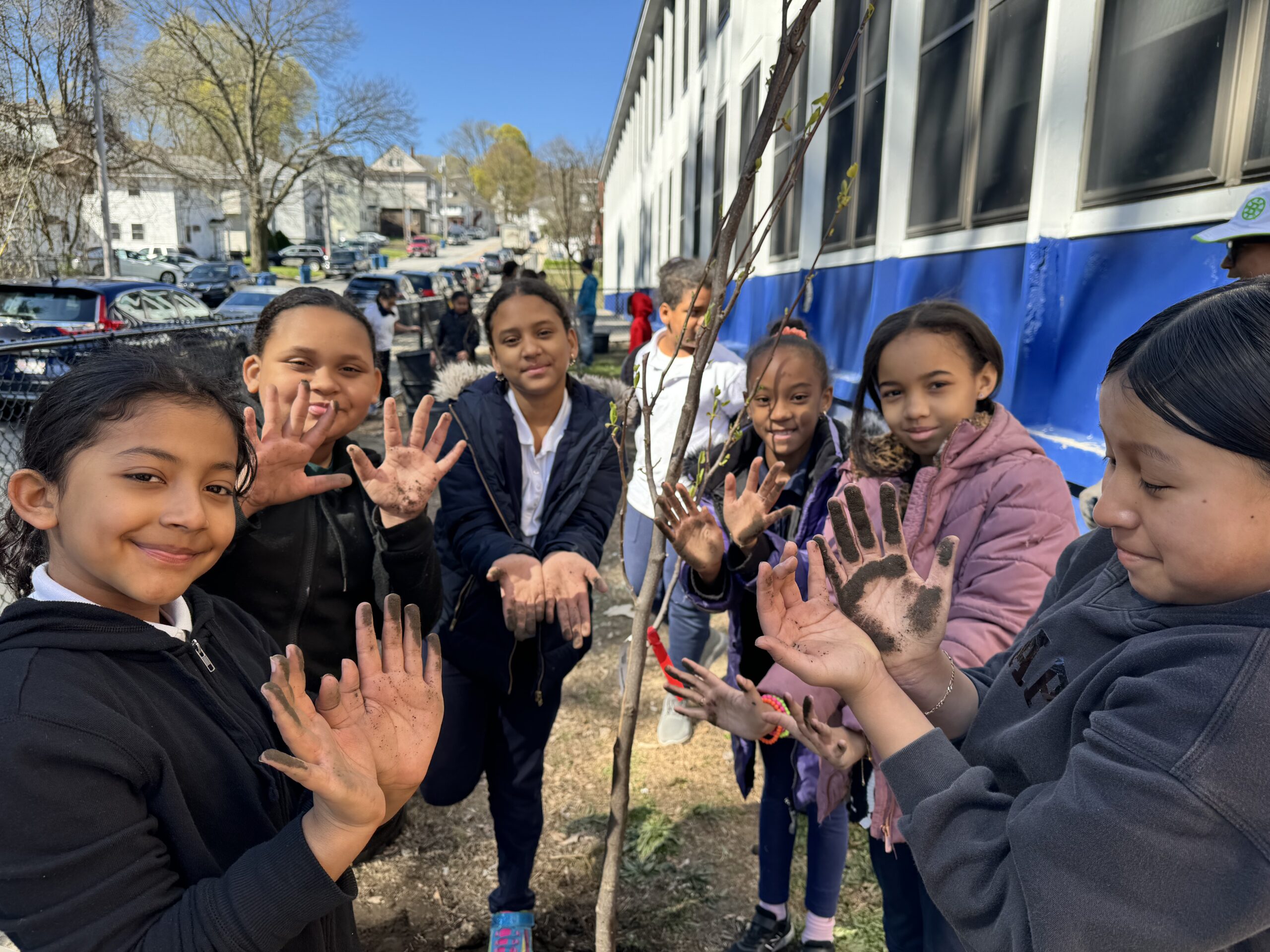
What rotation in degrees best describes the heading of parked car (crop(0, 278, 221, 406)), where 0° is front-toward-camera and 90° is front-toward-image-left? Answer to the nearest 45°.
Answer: approximately 225°

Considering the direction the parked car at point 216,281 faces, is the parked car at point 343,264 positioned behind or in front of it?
behind

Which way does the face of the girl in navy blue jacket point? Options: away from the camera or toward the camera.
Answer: toward the camera

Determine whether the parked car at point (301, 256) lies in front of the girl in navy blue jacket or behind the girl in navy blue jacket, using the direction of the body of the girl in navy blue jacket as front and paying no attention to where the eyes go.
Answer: behind

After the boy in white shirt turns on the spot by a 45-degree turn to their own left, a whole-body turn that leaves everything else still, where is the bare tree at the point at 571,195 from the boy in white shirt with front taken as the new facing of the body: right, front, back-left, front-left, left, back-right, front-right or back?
left

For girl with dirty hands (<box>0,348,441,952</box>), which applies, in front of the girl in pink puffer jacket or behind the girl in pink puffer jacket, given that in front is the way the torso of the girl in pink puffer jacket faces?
in front

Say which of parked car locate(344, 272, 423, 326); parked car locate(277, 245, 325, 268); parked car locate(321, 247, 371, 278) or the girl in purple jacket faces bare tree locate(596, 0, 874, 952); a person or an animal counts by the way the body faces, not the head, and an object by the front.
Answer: the girl in purple jacket

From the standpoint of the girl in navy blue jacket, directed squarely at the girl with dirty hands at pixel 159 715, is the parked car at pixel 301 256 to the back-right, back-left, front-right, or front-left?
back-right
